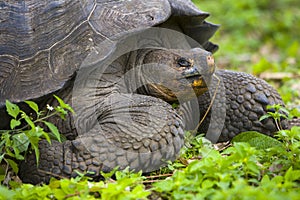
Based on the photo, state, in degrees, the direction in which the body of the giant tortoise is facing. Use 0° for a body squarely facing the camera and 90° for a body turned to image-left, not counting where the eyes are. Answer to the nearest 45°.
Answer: approximately 315°
